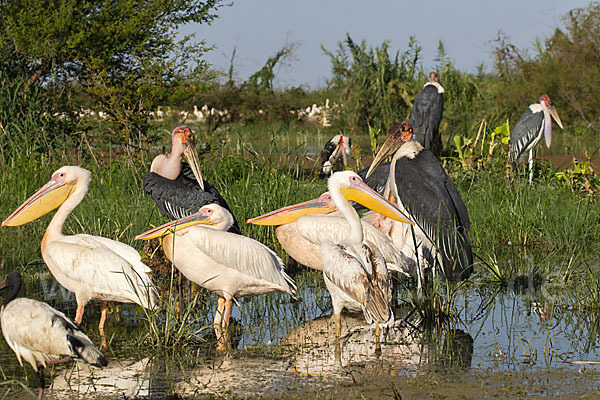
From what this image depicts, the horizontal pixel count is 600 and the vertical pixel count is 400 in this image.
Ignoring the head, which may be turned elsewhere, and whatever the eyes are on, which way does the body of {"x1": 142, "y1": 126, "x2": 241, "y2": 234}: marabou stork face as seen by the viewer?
to the viewer's left

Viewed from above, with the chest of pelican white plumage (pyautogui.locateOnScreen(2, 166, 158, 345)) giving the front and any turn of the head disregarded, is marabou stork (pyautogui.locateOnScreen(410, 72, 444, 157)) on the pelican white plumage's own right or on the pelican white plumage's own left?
on the pelican white plumage's own right

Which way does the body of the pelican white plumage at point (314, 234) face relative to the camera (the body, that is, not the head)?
to the viewer's left

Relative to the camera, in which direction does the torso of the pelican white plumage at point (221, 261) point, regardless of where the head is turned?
to the viewer's left

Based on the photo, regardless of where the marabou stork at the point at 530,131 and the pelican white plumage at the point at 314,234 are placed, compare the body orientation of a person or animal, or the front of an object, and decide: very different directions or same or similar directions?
very different directions

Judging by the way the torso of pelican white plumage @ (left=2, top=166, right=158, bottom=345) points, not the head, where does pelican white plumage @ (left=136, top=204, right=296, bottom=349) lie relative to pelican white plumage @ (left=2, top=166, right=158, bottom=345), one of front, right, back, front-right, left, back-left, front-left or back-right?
back

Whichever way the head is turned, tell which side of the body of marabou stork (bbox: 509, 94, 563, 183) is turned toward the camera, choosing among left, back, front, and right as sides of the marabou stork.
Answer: right

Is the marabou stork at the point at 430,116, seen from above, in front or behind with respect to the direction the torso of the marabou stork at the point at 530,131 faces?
behind

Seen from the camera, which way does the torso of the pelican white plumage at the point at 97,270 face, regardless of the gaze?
to the viewer's left

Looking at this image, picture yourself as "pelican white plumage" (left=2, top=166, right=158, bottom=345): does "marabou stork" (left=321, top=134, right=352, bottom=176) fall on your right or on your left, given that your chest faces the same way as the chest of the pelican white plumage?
on your right
